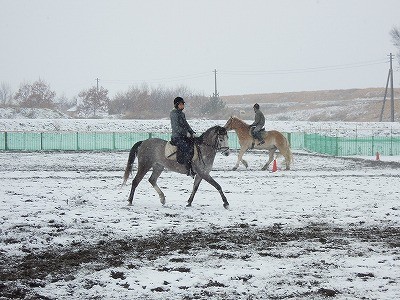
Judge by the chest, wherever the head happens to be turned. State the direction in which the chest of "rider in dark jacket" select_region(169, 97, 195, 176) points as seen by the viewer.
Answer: to the viewer's right

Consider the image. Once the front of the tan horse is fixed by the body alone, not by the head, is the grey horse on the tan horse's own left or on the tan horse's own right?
on the tan horse's own left

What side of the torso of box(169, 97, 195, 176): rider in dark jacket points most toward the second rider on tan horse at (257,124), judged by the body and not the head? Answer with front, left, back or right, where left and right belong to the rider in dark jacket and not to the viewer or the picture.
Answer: left

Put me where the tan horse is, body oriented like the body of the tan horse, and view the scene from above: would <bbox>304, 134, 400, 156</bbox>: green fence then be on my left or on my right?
on my right

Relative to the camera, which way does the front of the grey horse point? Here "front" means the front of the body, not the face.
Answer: to the viewer's right

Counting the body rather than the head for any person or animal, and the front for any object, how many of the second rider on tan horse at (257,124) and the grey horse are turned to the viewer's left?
1

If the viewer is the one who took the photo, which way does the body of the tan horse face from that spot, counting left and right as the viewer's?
facing to the left of the viewer

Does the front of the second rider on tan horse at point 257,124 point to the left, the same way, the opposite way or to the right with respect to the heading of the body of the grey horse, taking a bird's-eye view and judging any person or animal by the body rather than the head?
the opposite way

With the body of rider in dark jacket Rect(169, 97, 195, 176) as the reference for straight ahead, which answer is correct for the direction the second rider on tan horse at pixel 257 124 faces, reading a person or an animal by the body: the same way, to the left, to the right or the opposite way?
the opposite way

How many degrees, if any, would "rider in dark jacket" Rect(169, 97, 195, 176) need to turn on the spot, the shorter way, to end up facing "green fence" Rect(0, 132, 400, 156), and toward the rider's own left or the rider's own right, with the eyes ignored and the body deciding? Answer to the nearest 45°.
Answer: approximately 90° to the rider's own left

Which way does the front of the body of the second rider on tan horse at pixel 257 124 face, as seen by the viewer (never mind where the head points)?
to the viewer's left

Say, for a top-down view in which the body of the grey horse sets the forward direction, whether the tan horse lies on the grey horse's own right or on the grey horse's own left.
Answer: on the grey horse's own left
